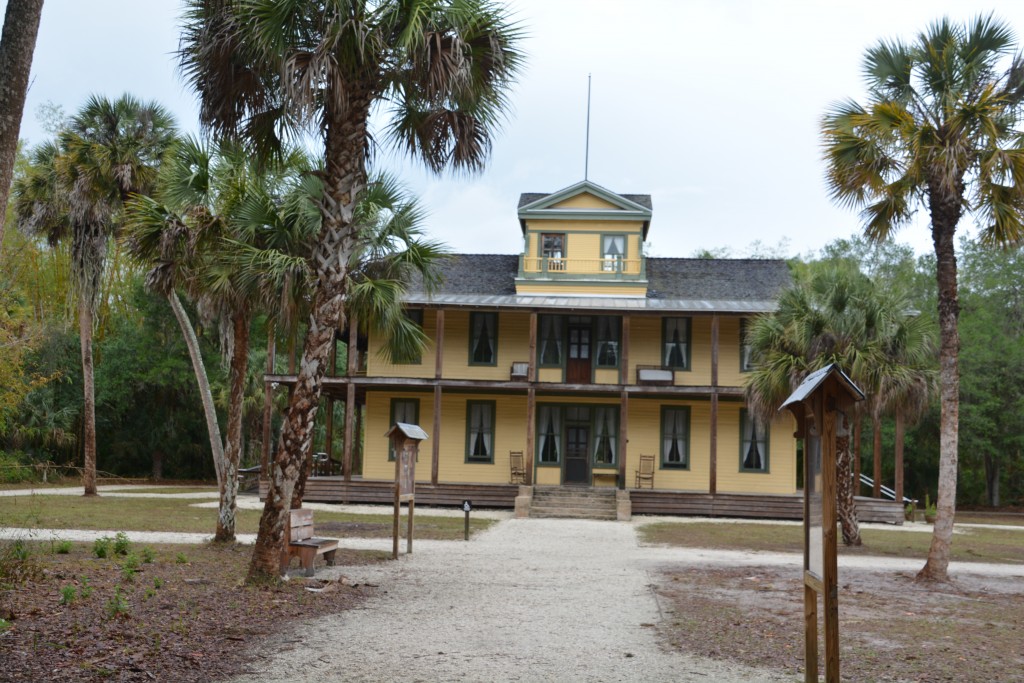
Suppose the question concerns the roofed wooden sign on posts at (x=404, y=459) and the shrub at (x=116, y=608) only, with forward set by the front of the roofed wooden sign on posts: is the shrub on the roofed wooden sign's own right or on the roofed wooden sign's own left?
on the roofed wooden sign's own right

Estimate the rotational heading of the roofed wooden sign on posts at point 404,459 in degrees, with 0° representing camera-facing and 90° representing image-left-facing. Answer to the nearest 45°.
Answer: approximately 315°

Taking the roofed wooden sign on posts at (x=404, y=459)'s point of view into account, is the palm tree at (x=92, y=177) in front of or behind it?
behind

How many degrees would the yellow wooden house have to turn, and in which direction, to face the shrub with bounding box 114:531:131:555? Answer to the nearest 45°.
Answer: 0° — it already faces it

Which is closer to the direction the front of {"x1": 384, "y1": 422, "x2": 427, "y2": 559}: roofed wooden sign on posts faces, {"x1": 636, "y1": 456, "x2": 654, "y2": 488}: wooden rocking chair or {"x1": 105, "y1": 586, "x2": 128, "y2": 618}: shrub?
the shrub

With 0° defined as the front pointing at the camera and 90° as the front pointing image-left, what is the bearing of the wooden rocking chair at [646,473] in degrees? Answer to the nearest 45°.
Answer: approximately 0°

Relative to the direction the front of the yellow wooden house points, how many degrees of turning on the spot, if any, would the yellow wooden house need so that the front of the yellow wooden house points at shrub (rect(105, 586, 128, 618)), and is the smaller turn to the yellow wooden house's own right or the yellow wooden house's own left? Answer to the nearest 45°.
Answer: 0° — it already faces it

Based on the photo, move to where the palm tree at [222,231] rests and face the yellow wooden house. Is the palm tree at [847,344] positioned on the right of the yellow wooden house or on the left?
right

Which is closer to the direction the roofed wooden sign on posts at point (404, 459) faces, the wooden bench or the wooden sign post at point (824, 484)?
the wooden sign post

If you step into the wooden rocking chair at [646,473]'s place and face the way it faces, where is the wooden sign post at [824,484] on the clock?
The wooden sign post is roughly at 12 o'clock from the wooden rocking chair.
